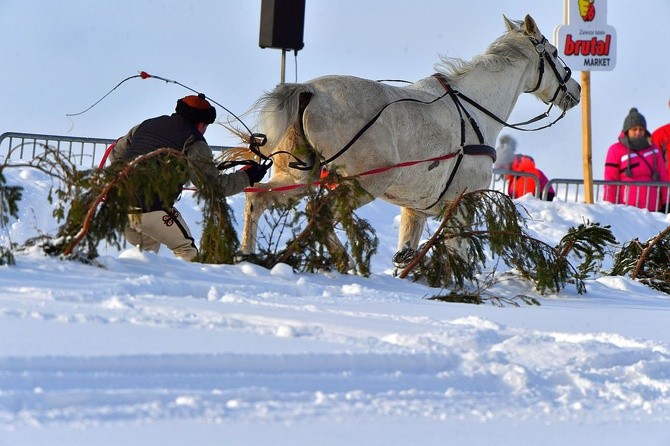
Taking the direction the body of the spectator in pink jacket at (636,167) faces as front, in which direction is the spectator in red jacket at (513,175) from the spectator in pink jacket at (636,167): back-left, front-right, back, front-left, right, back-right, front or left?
right

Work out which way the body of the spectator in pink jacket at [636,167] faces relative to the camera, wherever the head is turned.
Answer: toward the camera

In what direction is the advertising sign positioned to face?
toward the camera

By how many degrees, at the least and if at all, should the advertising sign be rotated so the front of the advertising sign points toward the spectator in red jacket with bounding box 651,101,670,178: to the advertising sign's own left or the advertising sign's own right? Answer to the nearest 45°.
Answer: approximately 135° to the advertising sign's own left

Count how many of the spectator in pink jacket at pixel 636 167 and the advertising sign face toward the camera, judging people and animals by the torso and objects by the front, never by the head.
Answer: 2

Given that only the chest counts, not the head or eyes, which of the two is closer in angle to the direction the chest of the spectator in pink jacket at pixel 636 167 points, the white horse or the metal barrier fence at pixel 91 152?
the white horse

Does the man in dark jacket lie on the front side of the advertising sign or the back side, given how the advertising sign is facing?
on the front side

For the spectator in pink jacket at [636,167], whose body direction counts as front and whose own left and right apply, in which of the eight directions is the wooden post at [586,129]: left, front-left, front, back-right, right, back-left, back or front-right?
front-right
